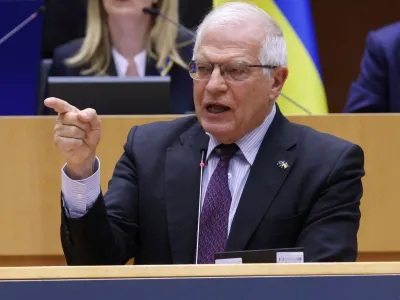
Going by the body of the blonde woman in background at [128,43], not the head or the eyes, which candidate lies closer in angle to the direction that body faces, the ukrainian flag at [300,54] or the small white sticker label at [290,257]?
the small white sticker label

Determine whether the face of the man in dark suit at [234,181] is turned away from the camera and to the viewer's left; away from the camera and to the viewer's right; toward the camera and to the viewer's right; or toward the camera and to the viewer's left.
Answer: toward the camera and to the viewer's left

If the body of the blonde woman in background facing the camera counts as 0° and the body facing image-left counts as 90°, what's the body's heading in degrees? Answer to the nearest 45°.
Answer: approximately 0°

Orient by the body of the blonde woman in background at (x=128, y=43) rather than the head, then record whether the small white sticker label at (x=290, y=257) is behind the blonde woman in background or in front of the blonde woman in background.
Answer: in front

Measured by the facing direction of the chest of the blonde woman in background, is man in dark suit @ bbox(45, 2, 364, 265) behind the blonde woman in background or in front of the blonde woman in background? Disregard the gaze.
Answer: in front

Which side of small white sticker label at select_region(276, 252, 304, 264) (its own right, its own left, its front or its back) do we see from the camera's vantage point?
front

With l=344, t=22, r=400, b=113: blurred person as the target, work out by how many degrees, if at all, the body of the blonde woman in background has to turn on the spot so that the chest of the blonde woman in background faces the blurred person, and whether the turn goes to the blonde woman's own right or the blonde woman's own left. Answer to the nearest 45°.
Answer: approximately 90° to the blonde woman's own left

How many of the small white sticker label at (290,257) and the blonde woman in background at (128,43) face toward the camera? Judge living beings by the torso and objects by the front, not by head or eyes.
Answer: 2

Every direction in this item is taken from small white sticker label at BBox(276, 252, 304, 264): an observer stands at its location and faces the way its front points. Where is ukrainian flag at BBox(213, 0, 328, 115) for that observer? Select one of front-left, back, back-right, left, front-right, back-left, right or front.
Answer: back
